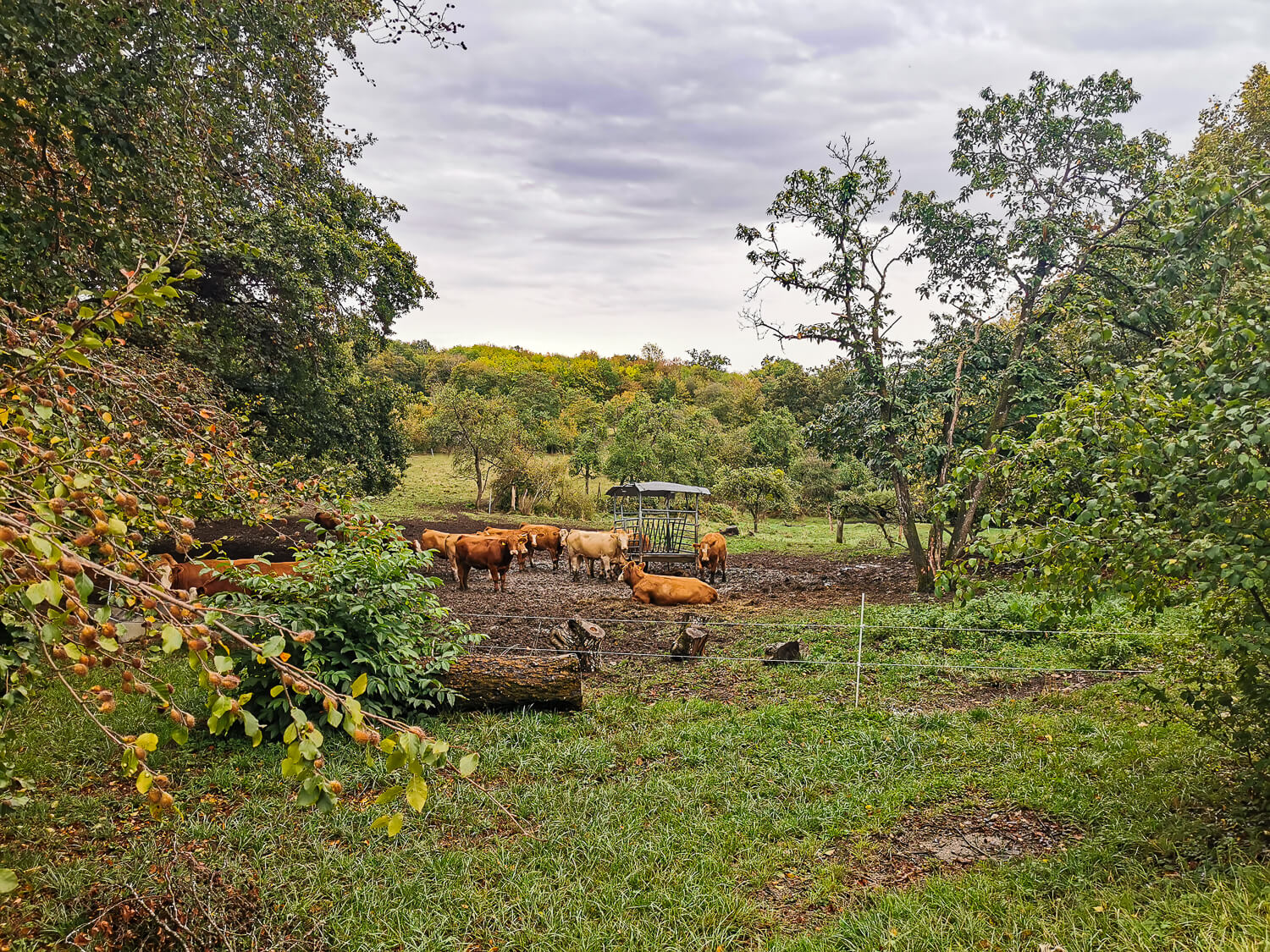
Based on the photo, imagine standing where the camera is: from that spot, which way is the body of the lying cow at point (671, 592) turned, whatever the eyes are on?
to the viewer's left

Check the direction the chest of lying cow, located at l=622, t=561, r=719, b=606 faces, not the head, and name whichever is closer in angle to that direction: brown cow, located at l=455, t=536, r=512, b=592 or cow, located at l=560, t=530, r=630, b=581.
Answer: the brown cow

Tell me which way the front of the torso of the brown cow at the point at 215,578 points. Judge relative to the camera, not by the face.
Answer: to the viewer's left

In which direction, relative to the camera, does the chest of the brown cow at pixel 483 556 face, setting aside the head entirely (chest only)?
to the viewer's right
